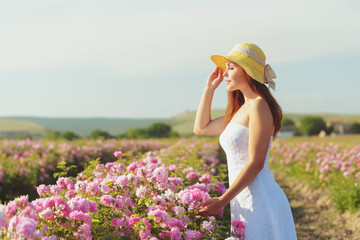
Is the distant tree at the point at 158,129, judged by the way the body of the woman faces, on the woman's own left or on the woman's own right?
on the woman's own right

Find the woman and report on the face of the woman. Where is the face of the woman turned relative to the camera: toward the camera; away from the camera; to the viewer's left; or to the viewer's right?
to the viewer's left

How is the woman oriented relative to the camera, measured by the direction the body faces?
to the viewer's left

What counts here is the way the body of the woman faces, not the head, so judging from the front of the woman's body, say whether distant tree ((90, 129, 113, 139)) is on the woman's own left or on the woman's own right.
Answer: on the woman's own right
